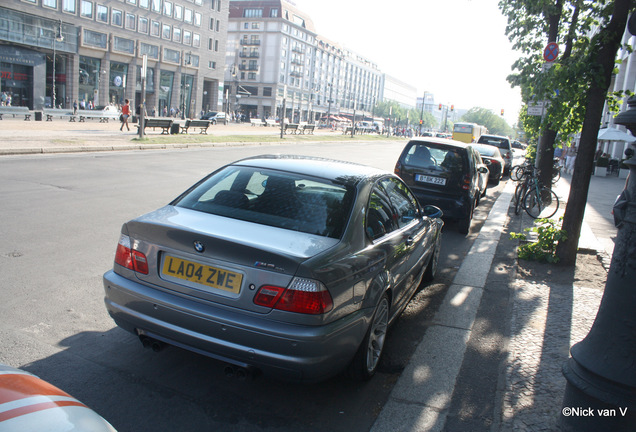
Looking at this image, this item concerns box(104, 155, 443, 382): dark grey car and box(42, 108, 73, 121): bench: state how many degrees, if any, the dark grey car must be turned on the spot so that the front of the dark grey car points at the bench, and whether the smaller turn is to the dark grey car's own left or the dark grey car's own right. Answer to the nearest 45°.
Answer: approximately 90° to the dark grey car's own left

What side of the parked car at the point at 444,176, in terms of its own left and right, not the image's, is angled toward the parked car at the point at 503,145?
front

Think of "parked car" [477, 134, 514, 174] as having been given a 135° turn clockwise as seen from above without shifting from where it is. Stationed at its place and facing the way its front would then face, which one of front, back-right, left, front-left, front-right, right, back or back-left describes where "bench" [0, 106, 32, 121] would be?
back-right

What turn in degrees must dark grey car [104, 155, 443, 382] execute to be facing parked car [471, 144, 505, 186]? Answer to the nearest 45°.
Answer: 0° — it already faces it

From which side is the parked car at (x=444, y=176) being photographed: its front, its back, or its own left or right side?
back

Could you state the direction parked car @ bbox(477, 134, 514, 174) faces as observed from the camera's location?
facing away from the viewer

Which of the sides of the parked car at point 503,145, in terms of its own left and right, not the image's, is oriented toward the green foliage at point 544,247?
back

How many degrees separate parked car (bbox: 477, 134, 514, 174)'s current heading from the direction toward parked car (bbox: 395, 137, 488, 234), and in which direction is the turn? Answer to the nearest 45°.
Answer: approximately 180°

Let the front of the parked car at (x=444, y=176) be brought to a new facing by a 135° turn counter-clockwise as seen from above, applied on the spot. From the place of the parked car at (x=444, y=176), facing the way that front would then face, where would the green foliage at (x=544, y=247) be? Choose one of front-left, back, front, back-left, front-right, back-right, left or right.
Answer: left

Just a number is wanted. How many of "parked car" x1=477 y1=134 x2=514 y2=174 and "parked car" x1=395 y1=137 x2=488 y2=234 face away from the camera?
2

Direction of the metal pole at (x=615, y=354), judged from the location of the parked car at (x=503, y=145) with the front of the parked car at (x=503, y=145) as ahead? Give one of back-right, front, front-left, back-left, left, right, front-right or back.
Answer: back

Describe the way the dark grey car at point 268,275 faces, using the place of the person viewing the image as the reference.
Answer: facing away from the viewer and to the right of the viewer

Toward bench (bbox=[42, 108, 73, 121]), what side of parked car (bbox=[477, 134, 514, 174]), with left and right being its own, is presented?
left
